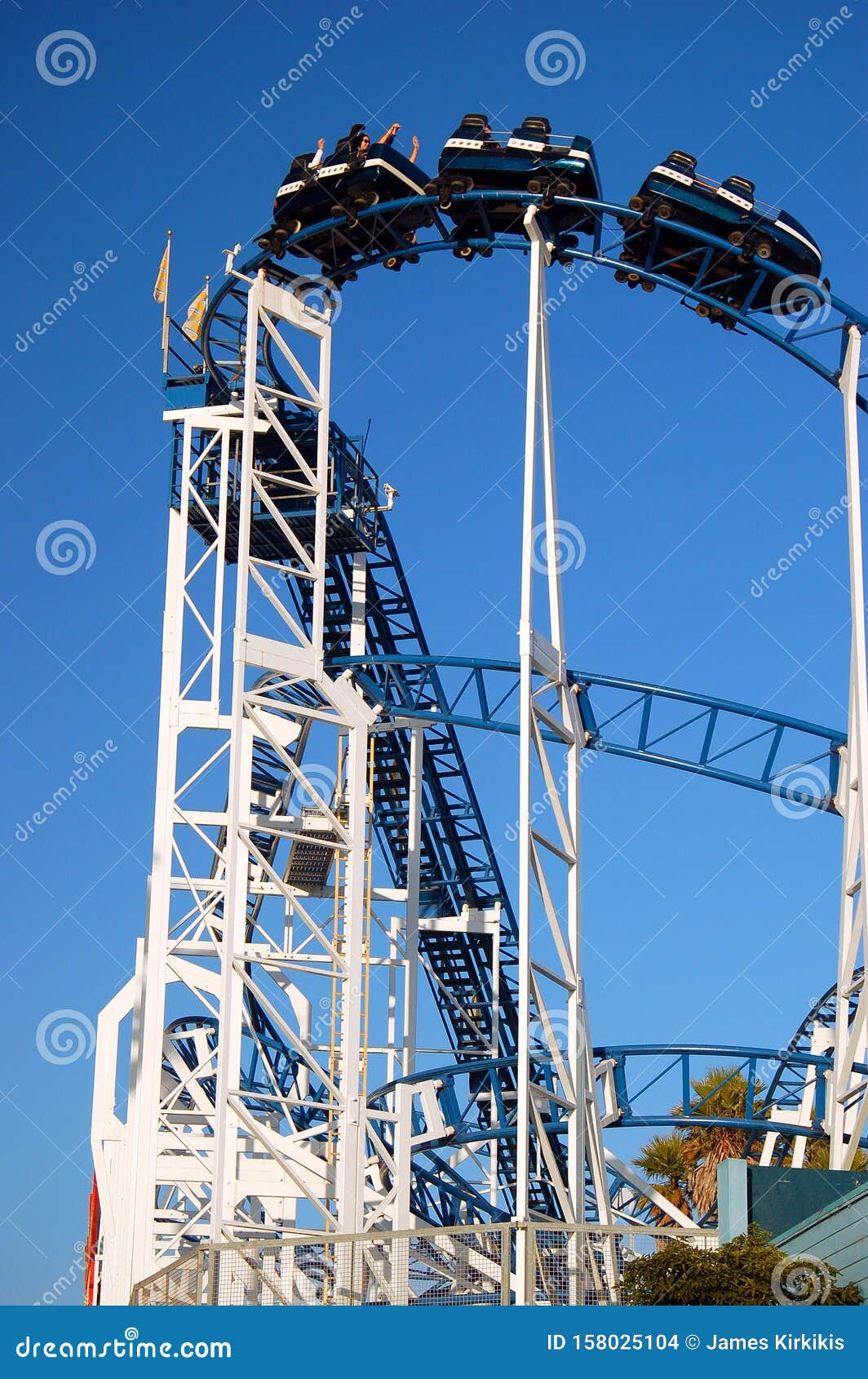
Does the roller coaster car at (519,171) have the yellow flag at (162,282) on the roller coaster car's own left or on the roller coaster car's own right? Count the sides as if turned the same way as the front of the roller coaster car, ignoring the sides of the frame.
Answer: on the roller coaster car's own left

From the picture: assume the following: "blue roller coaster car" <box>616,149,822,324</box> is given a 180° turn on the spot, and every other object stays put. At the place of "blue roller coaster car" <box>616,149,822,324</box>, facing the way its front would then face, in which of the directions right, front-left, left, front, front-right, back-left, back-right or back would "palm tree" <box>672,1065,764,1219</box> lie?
right

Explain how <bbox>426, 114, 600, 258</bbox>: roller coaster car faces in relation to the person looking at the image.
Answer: facing to the right of the viewer

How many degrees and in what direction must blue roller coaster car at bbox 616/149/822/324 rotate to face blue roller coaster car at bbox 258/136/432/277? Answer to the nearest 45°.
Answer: approximately 180°

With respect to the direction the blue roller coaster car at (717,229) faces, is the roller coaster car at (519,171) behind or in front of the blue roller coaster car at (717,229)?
behind

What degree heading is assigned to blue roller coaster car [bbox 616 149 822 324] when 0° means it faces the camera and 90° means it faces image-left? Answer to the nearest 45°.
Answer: approximately 270°

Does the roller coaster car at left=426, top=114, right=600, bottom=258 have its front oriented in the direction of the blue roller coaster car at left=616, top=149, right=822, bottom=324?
yes

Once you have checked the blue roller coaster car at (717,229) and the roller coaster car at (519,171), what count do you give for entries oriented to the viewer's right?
2
